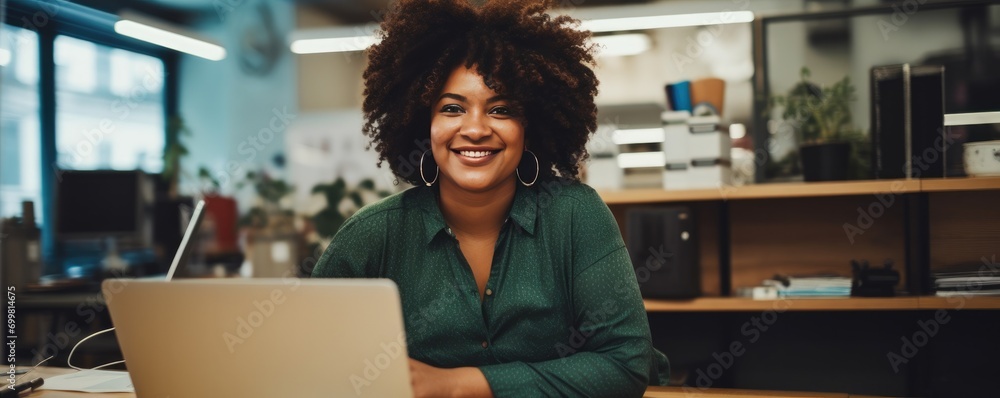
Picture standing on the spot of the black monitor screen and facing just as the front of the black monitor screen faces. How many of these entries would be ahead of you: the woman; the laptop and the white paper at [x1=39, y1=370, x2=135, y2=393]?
3

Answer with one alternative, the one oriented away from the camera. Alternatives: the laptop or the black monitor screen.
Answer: the laptop

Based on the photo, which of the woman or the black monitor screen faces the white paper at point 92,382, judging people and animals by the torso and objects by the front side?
the black monitor screen

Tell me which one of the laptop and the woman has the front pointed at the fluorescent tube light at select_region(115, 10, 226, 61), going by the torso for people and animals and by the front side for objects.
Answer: the laptop

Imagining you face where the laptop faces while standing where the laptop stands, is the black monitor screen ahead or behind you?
ahead

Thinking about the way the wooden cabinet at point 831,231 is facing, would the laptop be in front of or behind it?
in front

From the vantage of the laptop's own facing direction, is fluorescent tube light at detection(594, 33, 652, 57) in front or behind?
in front

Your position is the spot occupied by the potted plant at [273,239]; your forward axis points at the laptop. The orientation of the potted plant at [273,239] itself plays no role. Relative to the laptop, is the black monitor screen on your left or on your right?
right

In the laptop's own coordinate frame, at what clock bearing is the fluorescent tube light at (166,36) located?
The fluorescent tube light is roughly at 12 o'clock from the laptop.

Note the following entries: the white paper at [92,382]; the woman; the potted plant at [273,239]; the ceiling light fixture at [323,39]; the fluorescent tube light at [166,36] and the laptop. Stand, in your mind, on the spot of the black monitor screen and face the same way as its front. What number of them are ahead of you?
3

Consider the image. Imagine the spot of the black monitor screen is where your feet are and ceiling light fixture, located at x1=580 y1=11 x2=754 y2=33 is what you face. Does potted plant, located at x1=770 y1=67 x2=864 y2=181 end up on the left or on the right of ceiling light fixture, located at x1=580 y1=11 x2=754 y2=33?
right

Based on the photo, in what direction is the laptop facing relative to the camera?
away from the camera

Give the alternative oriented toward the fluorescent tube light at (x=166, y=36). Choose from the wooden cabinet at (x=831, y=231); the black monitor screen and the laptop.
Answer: the laptop

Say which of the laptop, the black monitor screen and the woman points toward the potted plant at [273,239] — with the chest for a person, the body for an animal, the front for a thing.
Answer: the laptop

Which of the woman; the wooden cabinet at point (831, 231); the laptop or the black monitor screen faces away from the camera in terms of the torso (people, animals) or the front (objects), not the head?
the laptop

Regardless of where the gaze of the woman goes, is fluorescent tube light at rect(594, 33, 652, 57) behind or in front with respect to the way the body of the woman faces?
behind
